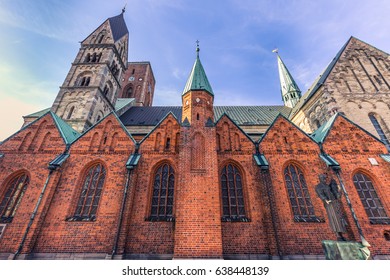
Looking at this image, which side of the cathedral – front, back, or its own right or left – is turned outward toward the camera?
left
